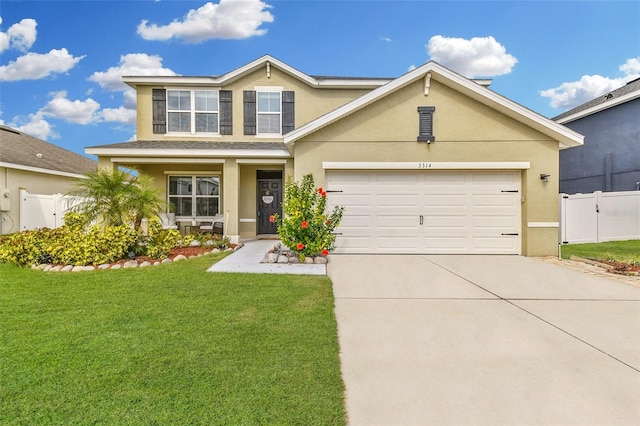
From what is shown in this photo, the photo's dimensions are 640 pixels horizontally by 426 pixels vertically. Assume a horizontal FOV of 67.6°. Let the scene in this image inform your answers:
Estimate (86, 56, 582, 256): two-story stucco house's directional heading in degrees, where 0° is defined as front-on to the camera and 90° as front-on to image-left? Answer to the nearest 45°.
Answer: approximately 0°

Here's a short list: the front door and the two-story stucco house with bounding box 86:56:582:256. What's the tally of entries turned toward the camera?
2

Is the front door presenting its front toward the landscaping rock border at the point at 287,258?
yes

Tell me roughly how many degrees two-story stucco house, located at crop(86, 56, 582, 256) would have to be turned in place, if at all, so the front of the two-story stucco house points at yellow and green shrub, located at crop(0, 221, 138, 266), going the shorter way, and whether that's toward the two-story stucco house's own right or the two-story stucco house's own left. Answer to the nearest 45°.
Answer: approximately 90° to the two-story stucco house's own right

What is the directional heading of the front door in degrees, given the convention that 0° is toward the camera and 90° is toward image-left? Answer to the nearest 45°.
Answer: approximately 0°
